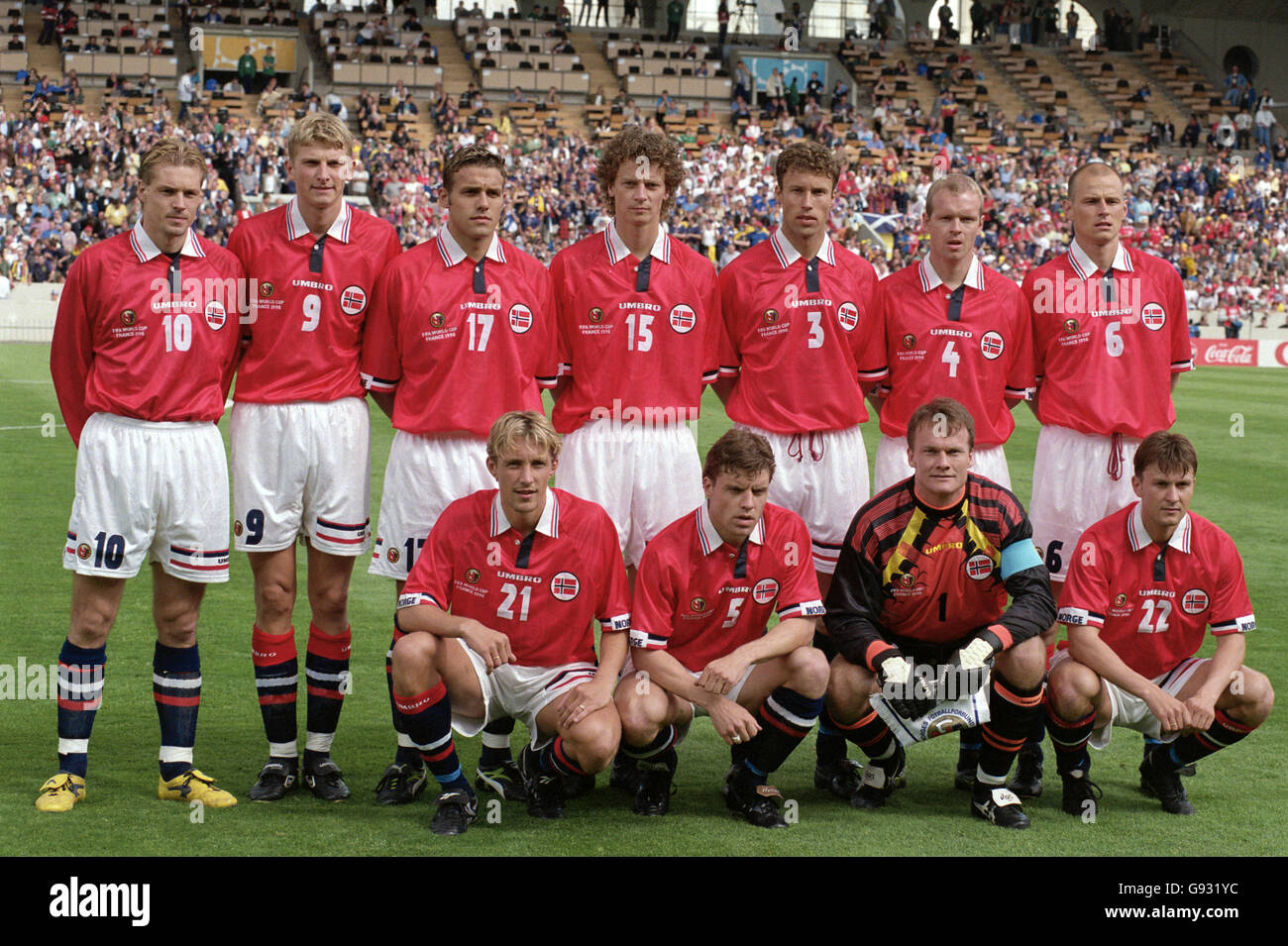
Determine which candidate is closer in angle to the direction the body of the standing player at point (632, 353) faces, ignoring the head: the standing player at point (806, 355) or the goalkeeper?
the goalkeeper

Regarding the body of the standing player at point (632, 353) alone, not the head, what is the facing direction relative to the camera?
toward the camera

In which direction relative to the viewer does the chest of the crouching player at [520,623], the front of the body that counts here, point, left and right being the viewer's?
facing the viewer

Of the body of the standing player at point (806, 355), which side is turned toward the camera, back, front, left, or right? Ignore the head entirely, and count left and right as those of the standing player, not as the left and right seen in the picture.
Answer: front

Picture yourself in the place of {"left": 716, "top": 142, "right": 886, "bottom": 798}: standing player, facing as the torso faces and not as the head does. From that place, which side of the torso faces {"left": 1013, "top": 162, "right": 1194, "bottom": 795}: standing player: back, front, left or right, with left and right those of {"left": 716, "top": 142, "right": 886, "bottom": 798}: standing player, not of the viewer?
left

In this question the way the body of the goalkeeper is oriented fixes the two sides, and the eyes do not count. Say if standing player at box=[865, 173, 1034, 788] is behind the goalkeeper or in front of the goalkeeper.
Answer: behind

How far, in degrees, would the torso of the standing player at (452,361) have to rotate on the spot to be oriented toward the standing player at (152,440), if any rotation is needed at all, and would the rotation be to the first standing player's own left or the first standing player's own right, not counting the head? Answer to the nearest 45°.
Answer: approximately 90° to the first standing player's own right

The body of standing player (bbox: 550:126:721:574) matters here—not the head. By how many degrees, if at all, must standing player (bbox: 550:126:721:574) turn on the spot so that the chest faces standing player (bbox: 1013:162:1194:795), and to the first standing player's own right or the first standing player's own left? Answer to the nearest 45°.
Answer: approximately 90° to the first standing player's own left

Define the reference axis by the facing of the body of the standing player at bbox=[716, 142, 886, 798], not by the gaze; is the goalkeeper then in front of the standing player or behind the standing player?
in front
